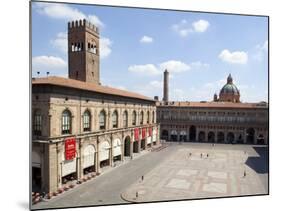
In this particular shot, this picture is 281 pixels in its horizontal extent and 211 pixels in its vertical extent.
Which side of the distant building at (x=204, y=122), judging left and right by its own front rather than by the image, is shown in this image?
front

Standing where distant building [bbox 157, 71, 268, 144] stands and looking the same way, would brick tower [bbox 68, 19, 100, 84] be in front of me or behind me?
in front
